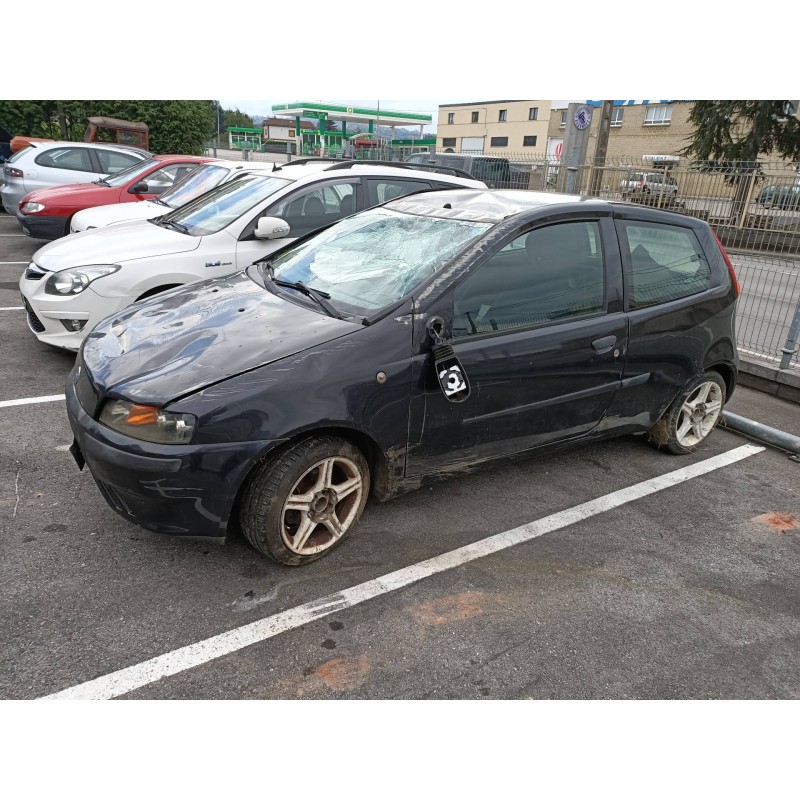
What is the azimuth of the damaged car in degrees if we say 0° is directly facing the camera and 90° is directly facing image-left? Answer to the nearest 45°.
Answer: approximately 45°

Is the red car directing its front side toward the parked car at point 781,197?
no

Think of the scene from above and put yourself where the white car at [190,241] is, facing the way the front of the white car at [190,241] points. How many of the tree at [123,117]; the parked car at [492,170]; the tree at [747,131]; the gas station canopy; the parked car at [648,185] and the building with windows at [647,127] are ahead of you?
0

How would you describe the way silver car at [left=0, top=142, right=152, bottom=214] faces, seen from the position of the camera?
facing away from the viewer and to the right of the viewer

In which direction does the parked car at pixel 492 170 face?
to the viewer's left

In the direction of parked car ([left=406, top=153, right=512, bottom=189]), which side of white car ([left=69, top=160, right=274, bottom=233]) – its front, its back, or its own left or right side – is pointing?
back

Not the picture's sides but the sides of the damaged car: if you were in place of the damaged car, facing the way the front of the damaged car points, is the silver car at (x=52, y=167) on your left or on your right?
on your right

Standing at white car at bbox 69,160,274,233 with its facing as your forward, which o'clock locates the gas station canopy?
The gas station canopy is roughly at 5 o'clock from the white car.

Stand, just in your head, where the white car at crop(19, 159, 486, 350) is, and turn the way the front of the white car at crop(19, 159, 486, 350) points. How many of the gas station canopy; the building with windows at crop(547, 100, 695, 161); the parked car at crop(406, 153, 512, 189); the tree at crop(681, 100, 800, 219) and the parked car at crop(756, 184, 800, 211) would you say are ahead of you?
0

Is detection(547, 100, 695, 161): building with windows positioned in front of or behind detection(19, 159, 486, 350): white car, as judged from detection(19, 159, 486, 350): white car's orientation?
behind

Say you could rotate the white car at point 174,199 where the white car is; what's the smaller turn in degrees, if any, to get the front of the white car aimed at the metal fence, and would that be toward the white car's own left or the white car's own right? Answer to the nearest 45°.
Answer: approximately 135° to the white car's own left

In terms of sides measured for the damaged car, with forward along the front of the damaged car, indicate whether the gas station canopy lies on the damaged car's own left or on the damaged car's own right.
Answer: on the damaged car's own right

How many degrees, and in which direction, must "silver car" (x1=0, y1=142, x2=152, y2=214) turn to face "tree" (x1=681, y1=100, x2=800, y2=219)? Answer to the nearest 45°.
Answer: approximately 45° to its right

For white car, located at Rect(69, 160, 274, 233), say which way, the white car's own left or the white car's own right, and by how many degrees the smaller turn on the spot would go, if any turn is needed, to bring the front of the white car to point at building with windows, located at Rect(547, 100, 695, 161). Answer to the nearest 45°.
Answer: approximately 180°

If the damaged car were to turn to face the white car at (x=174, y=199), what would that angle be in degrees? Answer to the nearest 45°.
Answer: approximately 90° to its right

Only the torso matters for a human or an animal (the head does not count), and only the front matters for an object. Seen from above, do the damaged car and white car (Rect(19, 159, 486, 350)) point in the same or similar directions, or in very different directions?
same or similar directions
